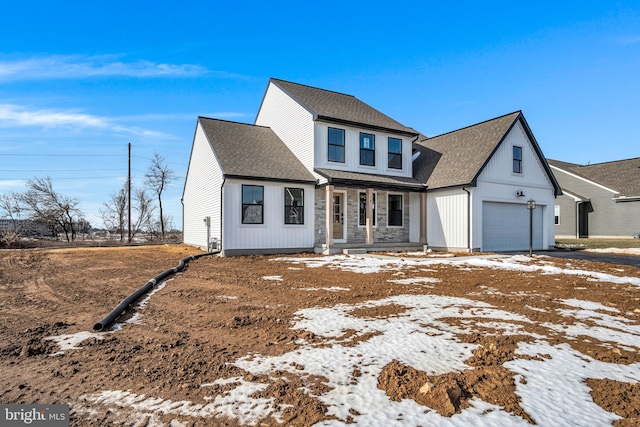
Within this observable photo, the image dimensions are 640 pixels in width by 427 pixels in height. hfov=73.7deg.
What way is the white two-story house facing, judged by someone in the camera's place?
facing the viewer and to the right of the viewer

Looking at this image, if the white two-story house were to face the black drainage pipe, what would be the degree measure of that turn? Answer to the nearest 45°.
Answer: approximately 45° to its right

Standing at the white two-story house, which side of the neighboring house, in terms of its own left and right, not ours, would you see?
right

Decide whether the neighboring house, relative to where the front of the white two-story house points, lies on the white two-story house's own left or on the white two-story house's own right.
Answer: on the white two-story house's own left

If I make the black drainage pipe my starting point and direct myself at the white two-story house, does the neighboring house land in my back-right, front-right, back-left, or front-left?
front-right

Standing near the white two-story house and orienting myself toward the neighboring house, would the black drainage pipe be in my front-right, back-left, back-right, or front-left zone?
back-right

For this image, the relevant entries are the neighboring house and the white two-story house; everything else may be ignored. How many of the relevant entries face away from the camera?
0

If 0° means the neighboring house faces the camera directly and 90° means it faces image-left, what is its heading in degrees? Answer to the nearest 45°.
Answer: approximately 315°

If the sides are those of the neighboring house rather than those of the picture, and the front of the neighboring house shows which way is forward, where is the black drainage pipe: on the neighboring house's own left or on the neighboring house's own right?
on the neighboring house's own right

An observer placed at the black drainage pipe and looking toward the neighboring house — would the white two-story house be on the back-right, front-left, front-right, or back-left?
front-left
